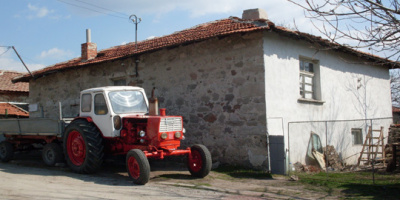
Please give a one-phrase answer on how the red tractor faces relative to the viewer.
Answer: facing the viewer and to the right of the viewer

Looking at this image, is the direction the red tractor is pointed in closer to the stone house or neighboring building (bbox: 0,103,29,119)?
the stone house

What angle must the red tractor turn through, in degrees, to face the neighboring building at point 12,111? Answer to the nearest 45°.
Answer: approximately 135° to its left
